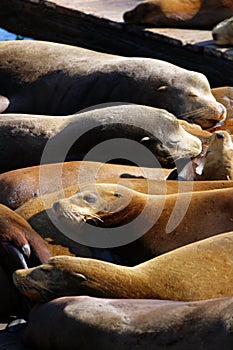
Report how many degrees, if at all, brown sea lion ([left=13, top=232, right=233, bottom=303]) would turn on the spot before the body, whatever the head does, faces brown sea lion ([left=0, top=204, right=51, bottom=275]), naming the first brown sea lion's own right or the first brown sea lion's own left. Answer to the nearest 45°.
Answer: approximately 45° to the first brown sea lion's own right

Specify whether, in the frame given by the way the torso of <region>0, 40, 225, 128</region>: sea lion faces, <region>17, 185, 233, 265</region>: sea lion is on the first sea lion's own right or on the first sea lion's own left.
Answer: on the first sea lion's own right

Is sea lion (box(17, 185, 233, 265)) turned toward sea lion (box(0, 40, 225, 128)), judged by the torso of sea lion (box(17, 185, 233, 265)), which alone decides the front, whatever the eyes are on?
no

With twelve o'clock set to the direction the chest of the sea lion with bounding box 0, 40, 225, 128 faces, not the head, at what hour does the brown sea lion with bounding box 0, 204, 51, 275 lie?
The brown sea lion is roughly at 3 o'clock from the sea lion.

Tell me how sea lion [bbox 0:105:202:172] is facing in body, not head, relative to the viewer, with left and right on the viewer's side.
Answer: facing to the right of the viewer

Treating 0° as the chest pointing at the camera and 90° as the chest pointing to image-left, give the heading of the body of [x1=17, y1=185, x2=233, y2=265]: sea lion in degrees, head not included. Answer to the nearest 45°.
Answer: approximately 90°

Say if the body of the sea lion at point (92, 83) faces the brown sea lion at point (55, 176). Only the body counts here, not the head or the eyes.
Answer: no

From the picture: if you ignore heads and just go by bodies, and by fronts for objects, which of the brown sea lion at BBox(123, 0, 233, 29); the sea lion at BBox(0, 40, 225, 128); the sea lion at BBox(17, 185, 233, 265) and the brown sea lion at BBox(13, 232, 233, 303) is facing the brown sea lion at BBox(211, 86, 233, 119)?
the sea lion at BBox(0, 40, 225, 128)

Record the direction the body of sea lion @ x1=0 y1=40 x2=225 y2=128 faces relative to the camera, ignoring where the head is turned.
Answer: to the viewer's right

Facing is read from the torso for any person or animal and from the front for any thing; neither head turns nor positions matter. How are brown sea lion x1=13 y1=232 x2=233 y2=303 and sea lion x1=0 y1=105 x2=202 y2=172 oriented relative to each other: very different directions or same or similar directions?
very different directions

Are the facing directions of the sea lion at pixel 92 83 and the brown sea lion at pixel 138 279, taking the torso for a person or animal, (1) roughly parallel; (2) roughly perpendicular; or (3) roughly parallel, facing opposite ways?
roughly parallel, facing opposite ways

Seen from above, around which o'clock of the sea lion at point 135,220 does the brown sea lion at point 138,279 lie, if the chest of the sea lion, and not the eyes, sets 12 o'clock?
The brown sea lion is roughly at 9 o'clock from the sea lion.

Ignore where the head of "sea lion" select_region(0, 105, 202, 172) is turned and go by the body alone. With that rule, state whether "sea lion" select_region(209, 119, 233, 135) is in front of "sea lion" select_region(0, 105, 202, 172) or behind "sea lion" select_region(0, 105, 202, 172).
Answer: in front

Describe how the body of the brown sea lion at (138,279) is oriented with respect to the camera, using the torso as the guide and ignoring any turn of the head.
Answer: to the viewer's left

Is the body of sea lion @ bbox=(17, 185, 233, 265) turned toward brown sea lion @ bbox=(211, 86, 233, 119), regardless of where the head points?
no

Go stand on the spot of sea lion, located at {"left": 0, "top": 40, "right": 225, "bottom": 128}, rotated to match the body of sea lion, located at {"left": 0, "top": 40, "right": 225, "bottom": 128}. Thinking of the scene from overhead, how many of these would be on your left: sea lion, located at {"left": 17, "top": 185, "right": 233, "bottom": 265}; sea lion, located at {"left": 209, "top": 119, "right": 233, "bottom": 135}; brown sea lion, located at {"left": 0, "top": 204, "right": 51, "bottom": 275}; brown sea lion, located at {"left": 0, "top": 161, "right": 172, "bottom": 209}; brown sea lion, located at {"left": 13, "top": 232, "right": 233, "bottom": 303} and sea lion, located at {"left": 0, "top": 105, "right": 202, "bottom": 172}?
0
